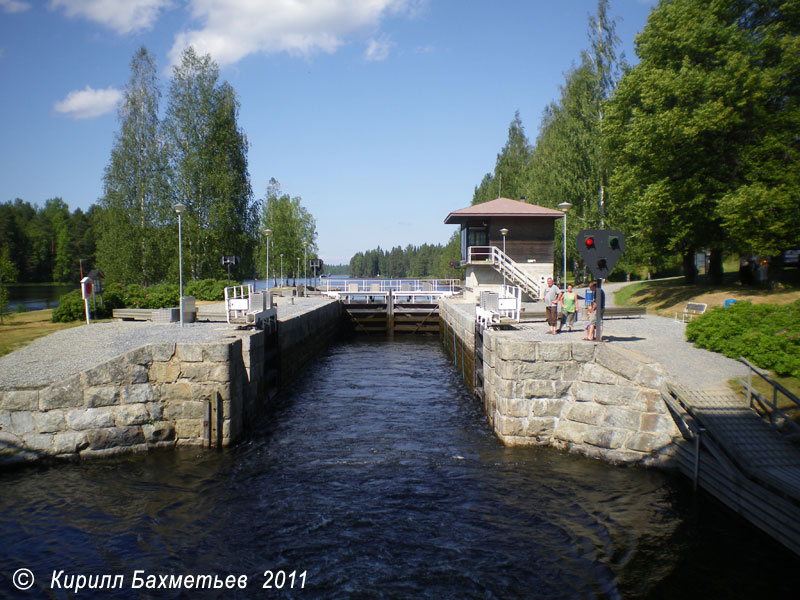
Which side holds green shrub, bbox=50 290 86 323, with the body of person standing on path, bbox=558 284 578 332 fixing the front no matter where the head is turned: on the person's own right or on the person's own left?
on the person's own right

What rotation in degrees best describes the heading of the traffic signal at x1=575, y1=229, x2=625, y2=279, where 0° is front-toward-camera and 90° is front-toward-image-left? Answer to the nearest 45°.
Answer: approximately 0°

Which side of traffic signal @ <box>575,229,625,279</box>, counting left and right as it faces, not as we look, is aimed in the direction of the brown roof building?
back

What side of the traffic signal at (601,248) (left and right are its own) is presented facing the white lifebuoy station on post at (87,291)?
right

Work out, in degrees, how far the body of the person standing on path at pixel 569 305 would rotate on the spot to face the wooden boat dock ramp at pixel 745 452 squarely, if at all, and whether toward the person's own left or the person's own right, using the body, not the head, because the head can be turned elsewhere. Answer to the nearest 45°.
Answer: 0° — they already face it

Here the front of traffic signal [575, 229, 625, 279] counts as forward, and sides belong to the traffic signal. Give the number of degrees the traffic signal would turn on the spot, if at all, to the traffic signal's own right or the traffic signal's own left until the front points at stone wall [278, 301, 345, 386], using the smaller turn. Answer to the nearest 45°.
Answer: approximately 135° to the traffic signal's own right

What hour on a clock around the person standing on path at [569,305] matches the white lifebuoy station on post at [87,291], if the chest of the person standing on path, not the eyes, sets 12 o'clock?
The white lifebuoy station on post is roughly at 3 o'clock from the person standing on path.

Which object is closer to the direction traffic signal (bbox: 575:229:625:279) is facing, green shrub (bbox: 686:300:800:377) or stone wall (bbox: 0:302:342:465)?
the stone wall

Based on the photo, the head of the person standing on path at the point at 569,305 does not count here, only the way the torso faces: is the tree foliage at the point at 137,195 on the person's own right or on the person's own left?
on the person's own right

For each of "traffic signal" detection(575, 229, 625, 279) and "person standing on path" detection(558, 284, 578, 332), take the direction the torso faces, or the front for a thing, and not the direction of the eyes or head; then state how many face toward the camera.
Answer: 2
